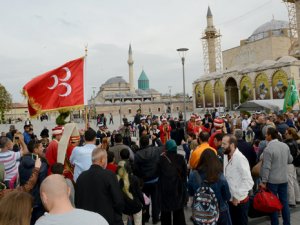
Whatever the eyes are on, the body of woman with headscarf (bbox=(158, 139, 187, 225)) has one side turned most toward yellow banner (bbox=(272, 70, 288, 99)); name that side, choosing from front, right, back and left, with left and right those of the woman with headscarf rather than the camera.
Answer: front

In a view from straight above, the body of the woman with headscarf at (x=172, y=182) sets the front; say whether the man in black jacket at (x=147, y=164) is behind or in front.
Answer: in front

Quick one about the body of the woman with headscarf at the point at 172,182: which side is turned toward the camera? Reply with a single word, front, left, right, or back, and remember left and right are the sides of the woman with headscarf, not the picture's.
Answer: back

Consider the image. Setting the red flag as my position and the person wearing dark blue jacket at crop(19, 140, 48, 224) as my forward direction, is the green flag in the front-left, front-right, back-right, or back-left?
back-left

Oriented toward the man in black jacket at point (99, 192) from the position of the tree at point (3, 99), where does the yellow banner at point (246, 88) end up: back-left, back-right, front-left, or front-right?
front-left

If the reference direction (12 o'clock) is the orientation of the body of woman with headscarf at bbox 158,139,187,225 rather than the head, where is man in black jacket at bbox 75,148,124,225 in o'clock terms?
The man in black jacket is roughly at 7 o'clock from the woman with headscarf.

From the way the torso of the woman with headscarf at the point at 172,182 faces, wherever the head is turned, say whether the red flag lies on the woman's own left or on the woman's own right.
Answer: on the woman's own left

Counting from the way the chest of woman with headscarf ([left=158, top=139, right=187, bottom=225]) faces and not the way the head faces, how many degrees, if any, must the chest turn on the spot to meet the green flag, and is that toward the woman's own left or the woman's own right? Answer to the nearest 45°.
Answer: approximately 45° to the woman's own right

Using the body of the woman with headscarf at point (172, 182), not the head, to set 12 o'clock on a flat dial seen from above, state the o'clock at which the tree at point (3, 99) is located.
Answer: The tree is roughly at 11 o'clock from the woman with headscarf.

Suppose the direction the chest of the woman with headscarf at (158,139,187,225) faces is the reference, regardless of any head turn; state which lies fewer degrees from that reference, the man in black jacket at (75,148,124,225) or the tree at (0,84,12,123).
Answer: the tree
